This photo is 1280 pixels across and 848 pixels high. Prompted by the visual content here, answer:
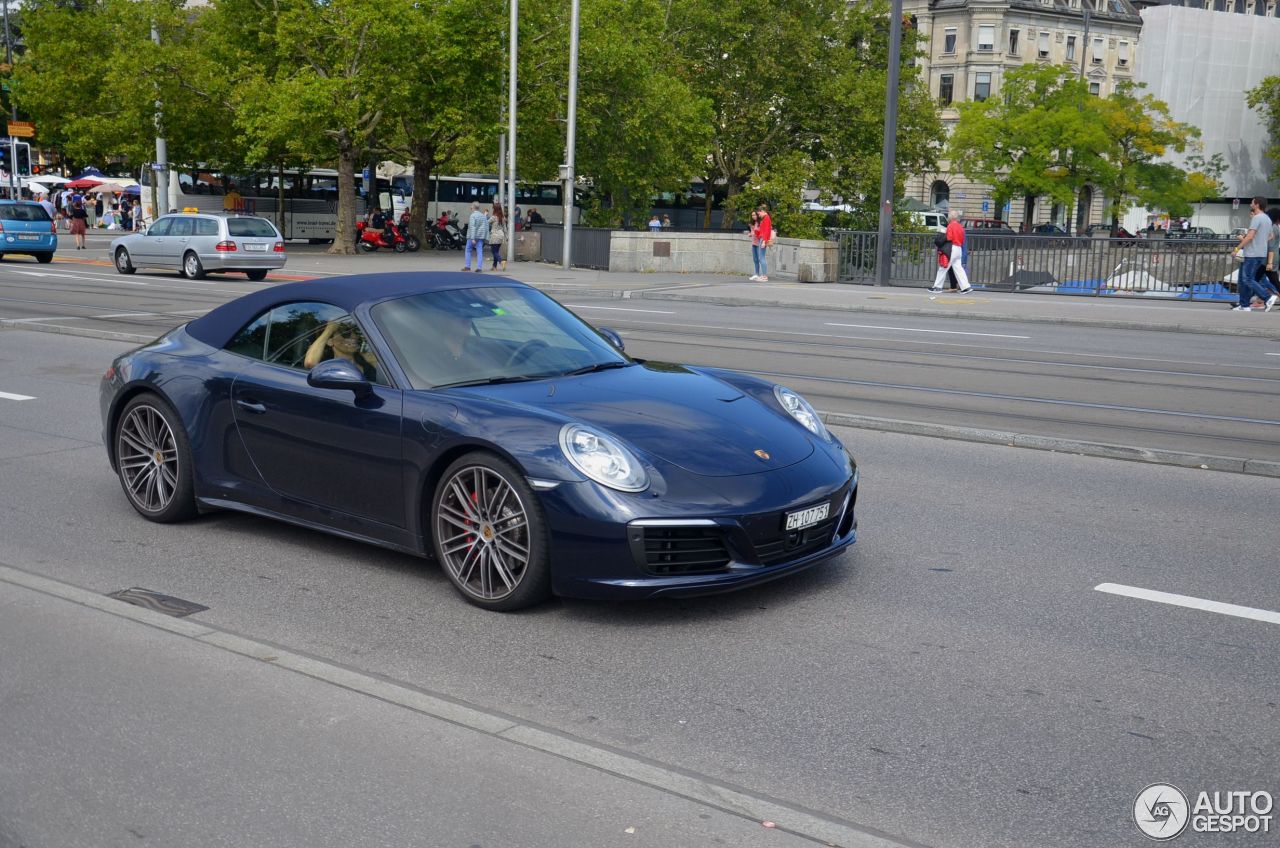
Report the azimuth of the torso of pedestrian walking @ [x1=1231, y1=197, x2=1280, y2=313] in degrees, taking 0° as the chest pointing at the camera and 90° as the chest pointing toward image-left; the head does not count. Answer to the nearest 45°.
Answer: approximately 90°

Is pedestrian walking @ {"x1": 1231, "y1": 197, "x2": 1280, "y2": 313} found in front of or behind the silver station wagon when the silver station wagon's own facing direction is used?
behind

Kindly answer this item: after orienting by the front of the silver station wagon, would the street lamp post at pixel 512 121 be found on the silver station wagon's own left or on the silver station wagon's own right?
on the silver station wagon's own right

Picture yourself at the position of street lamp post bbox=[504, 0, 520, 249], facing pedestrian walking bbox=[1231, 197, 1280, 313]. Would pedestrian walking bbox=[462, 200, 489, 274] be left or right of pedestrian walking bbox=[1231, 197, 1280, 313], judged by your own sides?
right

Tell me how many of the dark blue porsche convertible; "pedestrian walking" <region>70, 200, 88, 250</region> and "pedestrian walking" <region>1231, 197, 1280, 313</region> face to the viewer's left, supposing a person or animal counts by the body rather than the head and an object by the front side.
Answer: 1

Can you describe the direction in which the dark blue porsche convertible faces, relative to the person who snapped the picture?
facing the viewer and to the right of the viewer

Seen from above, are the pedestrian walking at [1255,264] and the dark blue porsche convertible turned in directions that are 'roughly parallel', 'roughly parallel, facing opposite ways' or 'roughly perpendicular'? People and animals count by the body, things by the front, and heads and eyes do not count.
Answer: roughly parallel, facing opposite ways

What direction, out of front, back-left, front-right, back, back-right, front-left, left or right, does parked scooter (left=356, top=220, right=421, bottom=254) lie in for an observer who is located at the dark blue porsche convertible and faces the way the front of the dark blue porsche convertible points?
back-left

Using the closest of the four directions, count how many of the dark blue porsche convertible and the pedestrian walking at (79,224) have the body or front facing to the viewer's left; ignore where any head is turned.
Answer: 0

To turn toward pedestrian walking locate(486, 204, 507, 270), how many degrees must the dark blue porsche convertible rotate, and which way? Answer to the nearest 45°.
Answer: approximately 135° to its left
